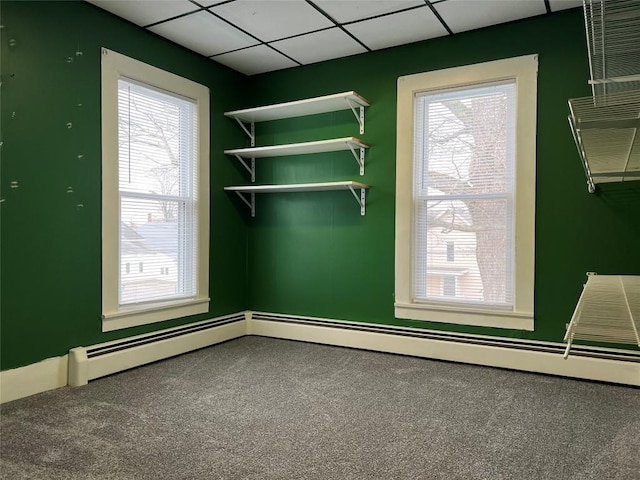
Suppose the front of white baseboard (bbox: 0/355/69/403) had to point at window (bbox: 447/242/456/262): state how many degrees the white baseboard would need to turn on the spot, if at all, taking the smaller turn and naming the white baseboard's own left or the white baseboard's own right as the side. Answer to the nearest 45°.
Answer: approximately 45° to the white baseboard's own left

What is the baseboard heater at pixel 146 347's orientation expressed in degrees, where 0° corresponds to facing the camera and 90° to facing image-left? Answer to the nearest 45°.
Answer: approximately 315°

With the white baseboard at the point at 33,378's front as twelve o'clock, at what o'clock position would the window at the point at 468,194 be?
The window is roughly at 11 o'clock from the white baseboard.

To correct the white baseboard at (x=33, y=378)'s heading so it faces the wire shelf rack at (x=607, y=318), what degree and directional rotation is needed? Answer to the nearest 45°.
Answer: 0° — it already faces it

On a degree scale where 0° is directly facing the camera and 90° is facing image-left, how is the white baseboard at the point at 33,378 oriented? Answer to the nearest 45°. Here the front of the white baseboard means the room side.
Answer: approximately 315°

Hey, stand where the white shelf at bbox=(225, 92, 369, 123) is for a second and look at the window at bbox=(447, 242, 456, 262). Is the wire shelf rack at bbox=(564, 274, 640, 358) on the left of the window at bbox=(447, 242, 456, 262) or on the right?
right

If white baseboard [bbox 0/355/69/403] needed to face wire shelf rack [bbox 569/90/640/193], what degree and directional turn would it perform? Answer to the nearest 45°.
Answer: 0° — it already faces it

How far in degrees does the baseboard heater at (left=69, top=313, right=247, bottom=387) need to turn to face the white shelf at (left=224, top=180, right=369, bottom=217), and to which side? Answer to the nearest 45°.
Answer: approximately 45° to its left
